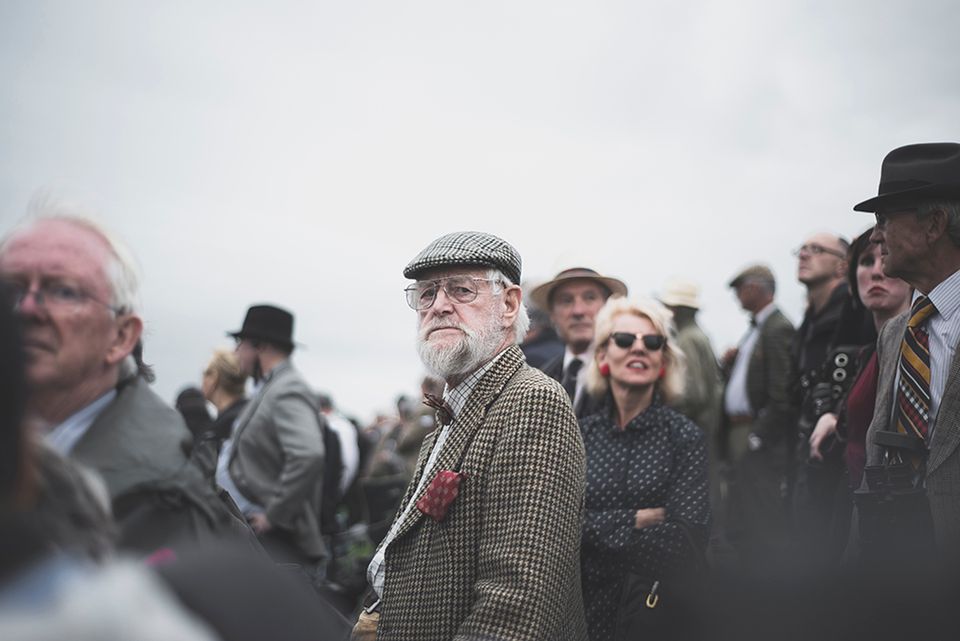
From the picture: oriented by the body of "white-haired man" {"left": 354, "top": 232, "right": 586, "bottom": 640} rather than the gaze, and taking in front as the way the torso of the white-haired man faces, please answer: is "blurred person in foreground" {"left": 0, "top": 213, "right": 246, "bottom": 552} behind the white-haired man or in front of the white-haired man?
in front

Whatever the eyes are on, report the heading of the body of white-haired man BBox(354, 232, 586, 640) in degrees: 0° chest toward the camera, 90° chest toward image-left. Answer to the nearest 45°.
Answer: approximately 45°
